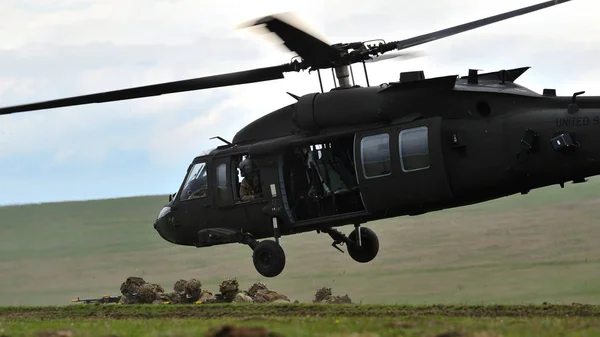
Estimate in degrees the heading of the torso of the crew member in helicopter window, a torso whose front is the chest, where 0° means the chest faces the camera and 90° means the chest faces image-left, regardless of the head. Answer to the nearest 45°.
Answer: approximately 45°

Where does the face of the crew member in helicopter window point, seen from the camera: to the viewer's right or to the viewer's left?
to the viewer's left
